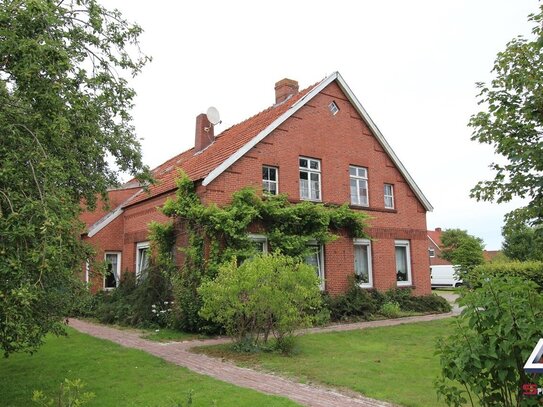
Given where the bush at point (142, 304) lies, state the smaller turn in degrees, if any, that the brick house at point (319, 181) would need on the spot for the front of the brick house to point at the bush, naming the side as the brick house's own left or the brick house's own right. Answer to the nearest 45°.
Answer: approximately 90° to the brick house's own right

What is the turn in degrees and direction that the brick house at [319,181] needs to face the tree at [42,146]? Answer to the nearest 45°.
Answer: approximately 45° to its right

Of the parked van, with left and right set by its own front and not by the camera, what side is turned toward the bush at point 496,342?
right

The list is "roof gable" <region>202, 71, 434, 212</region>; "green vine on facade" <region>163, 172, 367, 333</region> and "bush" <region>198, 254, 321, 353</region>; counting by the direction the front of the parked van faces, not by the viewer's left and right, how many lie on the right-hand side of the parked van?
3

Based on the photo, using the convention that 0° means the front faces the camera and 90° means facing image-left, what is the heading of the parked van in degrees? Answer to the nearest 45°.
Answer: approximately 270°

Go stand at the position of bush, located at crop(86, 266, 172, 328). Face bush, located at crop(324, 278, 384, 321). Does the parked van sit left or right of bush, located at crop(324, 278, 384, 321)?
left

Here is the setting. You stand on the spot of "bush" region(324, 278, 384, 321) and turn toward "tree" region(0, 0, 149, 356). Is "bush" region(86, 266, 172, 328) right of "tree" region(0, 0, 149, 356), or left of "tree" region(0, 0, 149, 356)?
right

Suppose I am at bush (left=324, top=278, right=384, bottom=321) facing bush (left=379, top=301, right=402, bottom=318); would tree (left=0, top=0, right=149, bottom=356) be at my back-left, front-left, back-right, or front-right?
back-right

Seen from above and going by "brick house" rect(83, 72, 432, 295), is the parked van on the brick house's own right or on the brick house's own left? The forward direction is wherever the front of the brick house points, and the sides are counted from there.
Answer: on the brick house's own left
